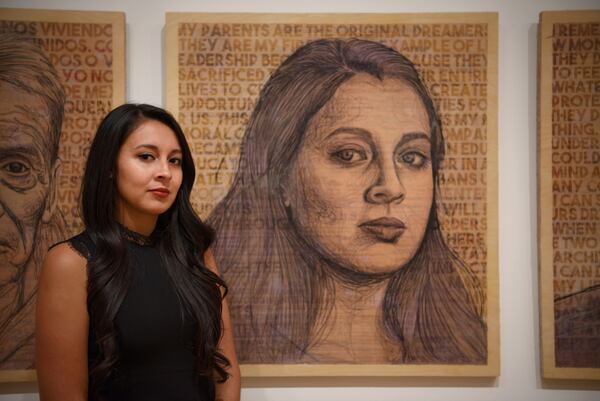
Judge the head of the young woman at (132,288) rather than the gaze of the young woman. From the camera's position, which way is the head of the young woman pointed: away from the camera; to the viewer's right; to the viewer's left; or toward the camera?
toward the camera

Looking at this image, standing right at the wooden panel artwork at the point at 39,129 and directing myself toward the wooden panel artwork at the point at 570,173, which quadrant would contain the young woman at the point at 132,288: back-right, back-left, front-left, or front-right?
front-right

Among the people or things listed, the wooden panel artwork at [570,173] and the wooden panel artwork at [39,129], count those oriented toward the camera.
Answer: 2

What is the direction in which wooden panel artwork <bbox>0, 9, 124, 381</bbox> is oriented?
toward the camera

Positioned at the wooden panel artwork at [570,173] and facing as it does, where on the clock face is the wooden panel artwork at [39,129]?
the wooden panel artwork at [39,129] is roughly at 2 o'clock from the wooden panel artwork at [570,173].

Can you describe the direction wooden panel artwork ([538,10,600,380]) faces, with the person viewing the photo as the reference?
facing the viewer

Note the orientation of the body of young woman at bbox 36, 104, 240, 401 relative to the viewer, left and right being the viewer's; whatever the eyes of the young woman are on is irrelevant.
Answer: facing the viewer and to the right of the viewer
